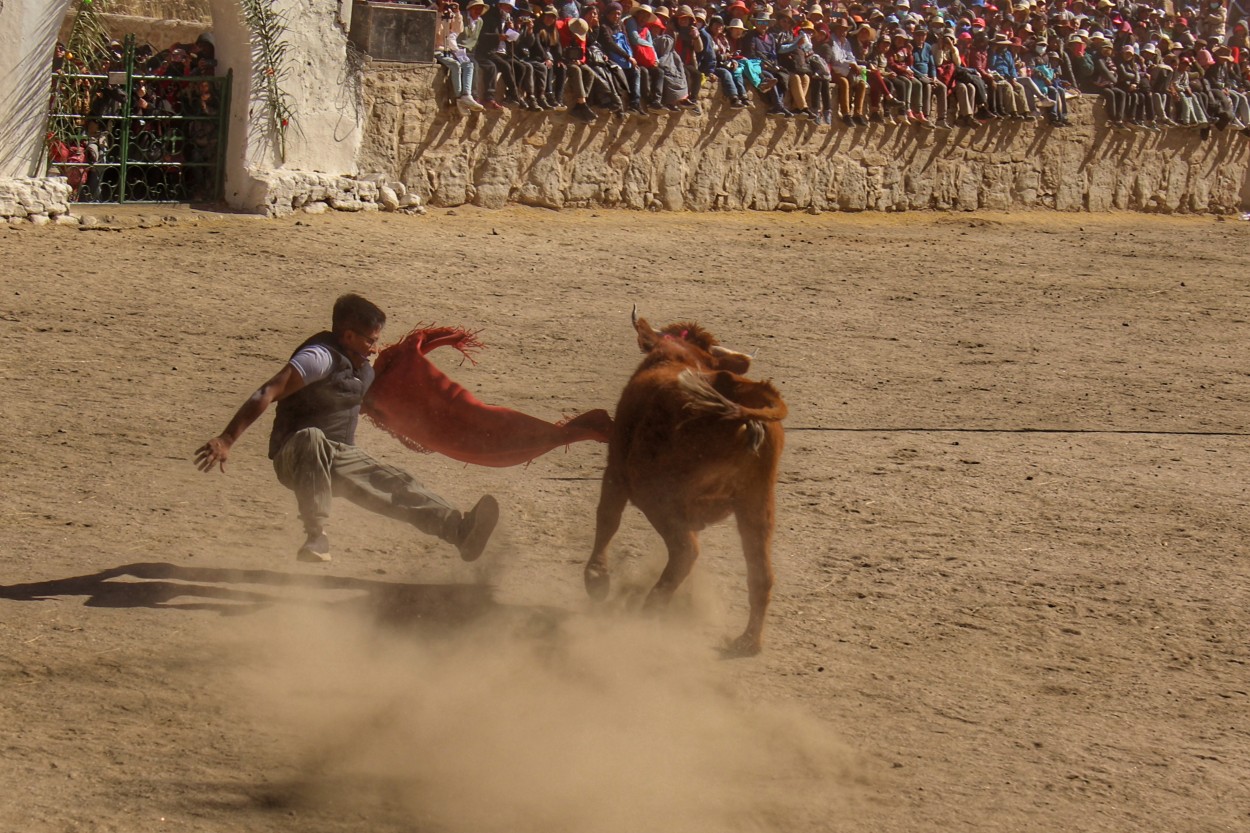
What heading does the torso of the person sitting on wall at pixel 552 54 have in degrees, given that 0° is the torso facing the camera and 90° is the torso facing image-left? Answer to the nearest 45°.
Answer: approximately 0°

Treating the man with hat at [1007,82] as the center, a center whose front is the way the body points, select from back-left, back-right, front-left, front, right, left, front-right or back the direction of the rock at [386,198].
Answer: right

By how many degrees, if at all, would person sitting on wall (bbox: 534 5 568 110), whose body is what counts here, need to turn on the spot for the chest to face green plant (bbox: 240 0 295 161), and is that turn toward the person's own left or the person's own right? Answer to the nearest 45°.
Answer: approximately 45° to the person's own right

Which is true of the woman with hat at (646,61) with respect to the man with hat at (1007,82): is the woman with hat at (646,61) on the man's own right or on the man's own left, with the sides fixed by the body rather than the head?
on the man's own right

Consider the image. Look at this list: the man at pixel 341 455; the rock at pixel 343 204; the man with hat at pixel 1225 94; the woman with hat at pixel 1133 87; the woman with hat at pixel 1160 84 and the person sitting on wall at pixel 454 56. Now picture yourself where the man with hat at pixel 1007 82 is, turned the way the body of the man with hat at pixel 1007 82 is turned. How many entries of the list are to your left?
3

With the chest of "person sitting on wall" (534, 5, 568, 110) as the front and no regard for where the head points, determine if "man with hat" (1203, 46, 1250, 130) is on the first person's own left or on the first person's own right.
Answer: on the first person's own left

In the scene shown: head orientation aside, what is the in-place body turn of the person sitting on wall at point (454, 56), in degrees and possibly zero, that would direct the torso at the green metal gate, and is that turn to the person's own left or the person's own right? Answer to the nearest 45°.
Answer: approximately 90° to the person's own right

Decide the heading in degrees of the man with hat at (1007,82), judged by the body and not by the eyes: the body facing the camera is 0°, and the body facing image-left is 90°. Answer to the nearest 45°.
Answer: approximately 315°

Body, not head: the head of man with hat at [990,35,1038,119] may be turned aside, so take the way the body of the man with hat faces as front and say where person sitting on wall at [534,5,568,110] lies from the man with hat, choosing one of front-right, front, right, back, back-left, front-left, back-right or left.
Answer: right

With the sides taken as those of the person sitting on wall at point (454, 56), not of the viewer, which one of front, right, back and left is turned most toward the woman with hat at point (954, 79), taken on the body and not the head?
left

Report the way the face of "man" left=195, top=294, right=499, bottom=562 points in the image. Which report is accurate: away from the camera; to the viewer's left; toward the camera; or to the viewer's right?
to the viewer's right
